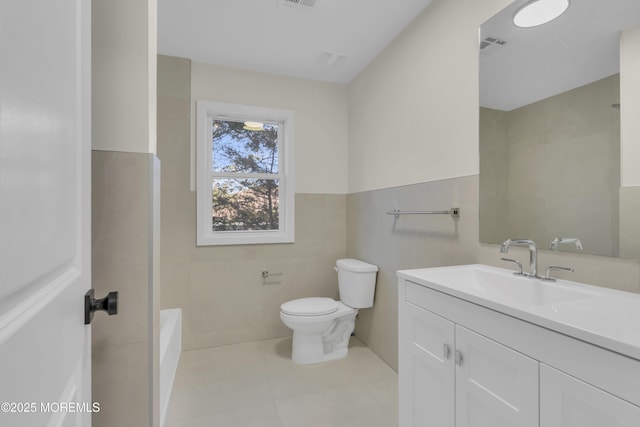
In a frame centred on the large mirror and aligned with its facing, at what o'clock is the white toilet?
The white toilet is roughly at 2 o'clock from the large mirror.

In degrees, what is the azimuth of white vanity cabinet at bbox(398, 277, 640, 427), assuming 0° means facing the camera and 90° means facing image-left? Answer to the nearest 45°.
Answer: approximately 45°

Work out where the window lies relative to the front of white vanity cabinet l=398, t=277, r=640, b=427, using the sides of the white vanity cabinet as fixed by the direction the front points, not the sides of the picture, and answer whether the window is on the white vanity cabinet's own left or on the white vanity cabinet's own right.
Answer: on the white vanity cabinet's own right

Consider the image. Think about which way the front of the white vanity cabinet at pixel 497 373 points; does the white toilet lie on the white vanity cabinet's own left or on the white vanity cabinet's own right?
on the white vanity cabinet's own right

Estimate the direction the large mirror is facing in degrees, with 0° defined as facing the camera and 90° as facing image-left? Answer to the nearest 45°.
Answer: approximately 45°

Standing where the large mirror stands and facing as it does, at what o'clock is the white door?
The white door is roughly at 11 o'clock from the large mirror.
